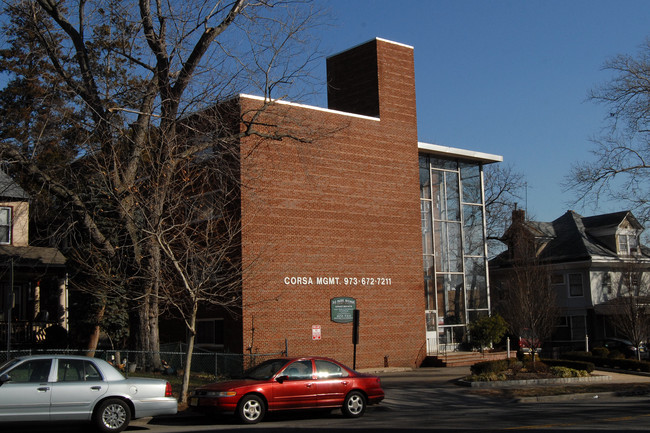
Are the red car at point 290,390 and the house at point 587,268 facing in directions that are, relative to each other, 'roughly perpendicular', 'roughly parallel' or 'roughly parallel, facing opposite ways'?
roughly perpendicular

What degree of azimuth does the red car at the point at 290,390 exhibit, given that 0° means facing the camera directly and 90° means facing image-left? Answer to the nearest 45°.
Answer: approximately 45°

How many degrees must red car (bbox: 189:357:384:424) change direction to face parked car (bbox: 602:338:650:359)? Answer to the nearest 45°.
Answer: approximately 180°

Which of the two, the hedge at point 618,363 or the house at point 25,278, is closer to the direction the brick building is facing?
the hedge

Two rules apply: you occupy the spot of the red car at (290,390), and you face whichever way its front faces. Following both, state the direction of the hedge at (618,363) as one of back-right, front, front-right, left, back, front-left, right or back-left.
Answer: back

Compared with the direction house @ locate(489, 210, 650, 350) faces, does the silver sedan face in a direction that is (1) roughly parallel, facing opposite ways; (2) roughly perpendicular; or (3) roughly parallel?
roughly perpendicular

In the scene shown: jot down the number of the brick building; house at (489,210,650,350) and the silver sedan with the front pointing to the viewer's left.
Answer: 1

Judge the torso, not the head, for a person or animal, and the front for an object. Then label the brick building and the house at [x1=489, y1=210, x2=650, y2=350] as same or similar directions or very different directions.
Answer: same or similar directions

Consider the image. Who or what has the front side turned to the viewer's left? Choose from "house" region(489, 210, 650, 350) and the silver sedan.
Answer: the silver sedan

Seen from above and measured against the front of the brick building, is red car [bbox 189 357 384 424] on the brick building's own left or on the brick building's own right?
on the brick building's own right

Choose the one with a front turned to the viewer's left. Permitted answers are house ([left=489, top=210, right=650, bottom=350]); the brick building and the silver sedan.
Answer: the silver sedan

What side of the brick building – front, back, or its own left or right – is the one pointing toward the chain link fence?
right

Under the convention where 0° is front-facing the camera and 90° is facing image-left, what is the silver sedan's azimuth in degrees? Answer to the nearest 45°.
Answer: approximately 90°

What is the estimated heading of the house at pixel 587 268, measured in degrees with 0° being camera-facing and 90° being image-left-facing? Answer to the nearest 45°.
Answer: approximately 315°

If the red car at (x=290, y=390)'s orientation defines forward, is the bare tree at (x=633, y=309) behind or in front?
behind

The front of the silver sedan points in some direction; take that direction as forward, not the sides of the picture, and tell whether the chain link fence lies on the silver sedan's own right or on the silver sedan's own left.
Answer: on the silver sedan's own right

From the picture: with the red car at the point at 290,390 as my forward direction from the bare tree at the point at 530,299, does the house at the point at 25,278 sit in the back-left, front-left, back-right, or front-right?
front-right
